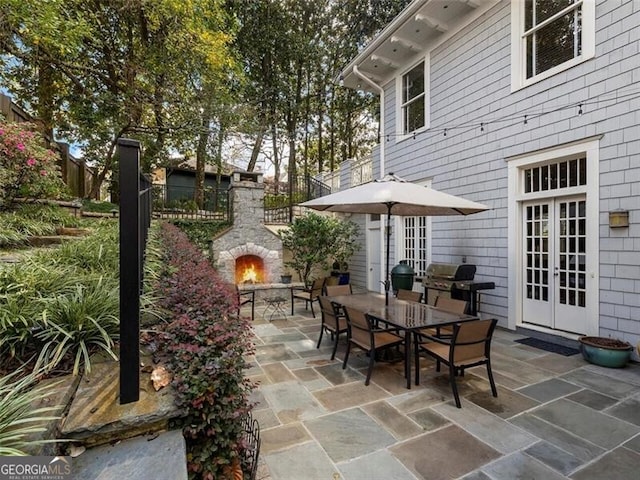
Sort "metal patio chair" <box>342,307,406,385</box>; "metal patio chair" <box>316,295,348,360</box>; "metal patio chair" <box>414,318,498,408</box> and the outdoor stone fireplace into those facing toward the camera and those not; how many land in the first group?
1

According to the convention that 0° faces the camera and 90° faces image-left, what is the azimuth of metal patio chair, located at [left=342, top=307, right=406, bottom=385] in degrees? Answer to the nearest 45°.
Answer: approximately 225°

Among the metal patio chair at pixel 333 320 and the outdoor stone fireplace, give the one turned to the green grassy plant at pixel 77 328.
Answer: the outdoor stone fireplace

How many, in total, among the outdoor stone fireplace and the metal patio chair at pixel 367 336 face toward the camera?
1

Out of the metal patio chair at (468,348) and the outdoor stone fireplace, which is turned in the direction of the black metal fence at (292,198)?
the metal patio chair

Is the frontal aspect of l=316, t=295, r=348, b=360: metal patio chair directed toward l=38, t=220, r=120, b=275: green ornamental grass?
no

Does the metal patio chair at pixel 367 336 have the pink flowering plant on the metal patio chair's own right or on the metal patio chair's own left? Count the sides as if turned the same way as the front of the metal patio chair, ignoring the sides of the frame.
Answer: on the metal patio chair's own left

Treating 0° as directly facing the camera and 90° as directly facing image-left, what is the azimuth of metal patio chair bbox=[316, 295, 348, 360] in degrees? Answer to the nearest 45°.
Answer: approximately 225°

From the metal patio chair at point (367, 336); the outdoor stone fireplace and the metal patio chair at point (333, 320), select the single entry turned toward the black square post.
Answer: the outdoor stone fireplace

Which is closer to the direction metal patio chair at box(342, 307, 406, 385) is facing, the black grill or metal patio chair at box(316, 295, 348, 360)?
the black grill

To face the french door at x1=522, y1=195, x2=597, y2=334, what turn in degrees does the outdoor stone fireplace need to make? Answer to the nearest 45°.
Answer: approximately 45° to its left

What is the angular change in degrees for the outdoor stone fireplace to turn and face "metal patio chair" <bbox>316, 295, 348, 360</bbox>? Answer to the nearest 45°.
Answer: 0° — it already faces it

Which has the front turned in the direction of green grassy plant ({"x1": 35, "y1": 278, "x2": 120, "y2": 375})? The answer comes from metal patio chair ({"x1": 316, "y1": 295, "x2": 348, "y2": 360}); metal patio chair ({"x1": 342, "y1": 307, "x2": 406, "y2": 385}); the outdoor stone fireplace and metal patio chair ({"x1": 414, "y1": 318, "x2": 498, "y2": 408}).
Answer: the outdoor stone fireplace

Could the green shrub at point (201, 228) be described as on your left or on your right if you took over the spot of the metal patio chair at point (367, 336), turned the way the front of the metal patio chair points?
on your left

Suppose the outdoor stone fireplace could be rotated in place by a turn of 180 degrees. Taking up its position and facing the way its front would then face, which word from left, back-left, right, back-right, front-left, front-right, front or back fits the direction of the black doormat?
back-right

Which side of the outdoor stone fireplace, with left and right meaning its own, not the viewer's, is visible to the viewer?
front

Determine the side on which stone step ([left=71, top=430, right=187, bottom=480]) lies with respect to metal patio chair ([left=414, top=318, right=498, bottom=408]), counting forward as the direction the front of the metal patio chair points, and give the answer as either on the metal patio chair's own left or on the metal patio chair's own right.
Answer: on the metal patio chair's own left

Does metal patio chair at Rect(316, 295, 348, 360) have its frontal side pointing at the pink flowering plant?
no

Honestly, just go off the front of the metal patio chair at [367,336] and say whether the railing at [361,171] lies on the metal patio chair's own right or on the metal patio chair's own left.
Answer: on the metal patio chair's own left
